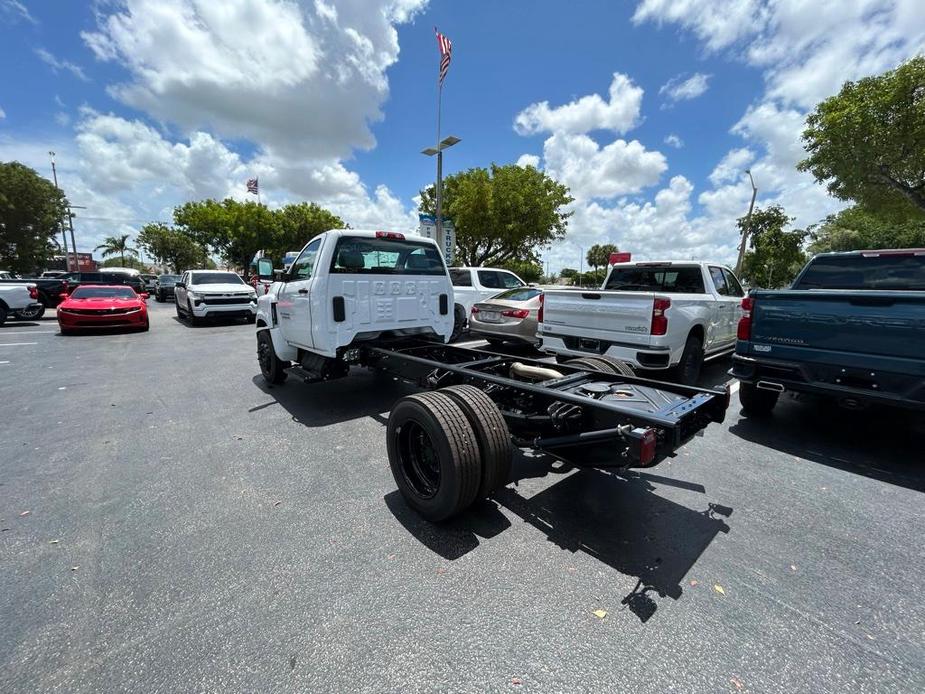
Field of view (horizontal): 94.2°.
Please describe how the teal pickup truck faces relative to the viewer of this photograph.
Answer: facing away from the viewer

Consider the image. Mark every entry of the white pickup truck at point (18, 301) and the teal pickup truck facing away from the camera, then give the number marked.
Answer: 1

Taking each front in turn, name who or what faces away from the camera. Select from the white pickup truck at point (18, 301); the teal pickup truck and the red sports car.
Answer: the teal pickup truck

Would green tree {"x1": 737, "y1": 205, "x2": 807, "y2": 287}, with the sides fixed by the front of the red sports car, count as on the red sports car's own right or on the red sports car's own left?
on the red sports car's own left

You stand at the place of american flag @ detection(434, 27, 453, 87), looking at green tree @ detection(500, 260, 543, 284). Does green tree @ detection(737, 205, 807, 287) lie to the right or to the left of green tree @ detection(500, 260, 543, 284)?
right

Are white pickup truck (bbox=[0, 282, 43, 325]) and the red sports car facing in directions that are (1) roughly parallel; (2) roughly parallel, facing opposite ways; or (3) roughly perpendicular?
roughly perpendicular

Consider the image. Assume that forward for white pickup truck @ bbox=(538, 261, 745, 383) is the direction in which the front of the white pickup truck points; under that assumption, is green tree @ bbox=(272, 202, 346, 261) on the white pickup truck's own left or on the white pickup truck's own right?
on the white pickup truck's own left

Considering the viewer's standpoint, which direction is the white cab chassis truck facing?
facing away from the viewer and to the left of the viewer

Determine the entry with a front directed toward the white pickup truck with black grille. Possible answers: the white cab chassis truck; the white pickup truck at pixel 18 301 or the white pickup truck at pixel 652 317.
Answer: the white cab chassis truck

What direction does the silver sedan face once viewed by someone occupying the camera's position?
facing away from the viewer and to the right of the viewer

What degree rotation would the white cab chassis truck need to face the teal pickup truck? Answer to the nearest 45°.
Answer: approximately 135° to its right

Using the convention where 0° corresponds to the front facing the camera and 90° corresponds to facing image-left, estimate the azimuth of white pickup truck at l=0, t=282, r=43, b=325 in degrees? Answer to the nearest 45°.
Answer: approximately 90°

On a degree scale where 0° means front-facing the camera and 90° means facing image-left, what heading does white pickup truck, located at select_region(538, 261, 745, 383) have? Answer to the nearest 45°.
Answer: approximately 225°

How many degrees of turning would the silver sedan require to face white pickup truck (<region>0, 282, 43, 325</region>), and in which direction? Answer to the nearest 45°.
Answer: approximately 135° to its left
